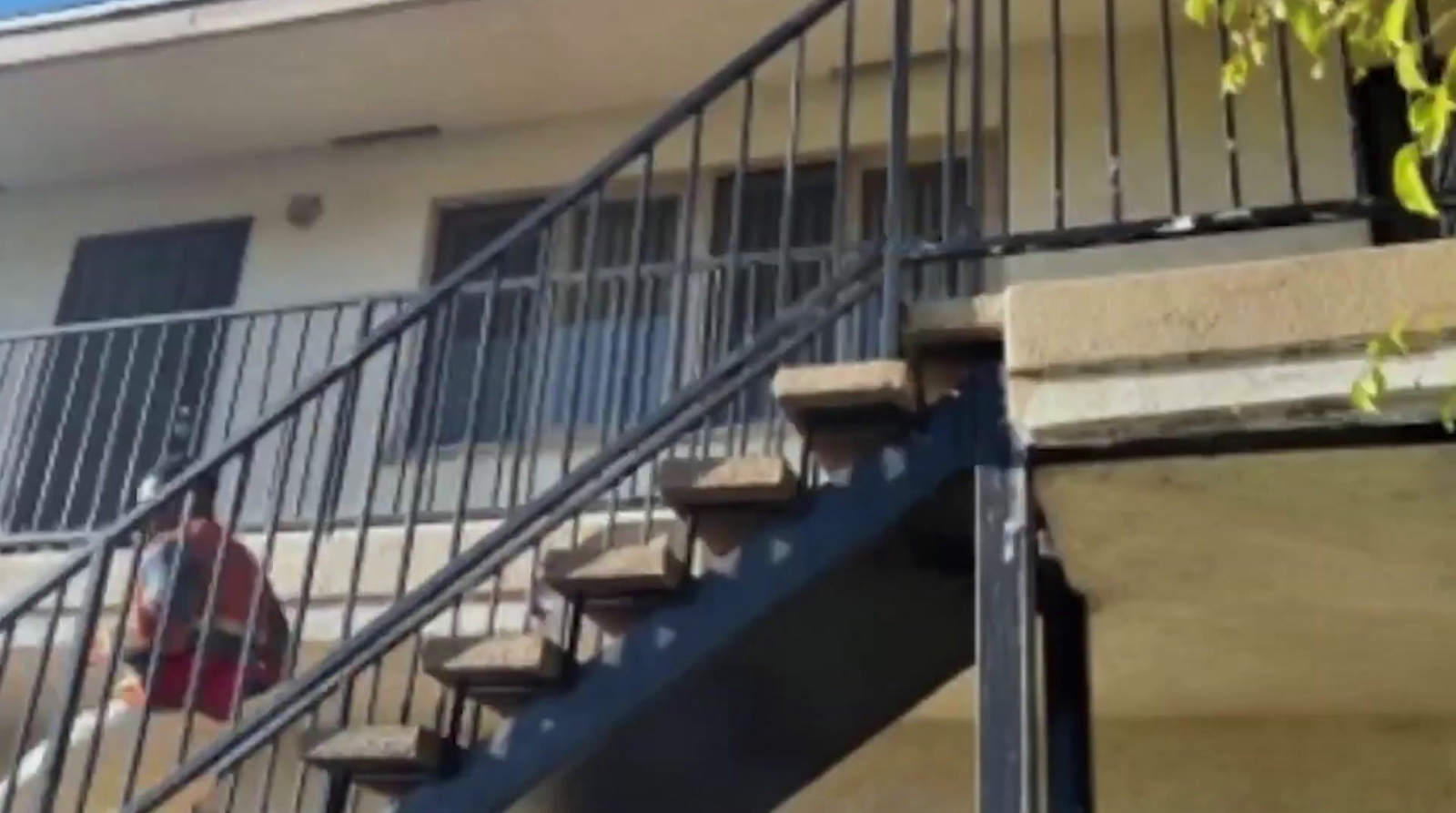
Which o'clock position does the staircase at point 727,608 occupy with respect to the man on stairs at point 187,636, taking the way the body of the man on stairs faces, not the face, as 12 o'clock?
The staircase is roughly at 8 o'clock from the man on stairs.

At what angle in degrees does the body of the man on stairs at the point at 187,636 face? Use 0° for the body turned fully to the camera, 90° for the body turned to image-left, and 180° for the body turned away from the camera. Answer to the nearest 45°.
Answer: approximately 90°
